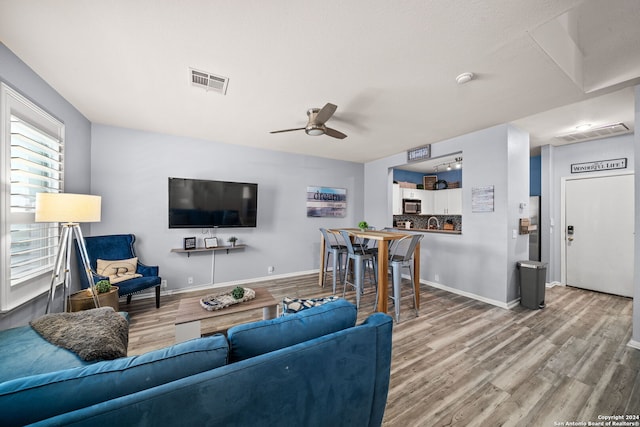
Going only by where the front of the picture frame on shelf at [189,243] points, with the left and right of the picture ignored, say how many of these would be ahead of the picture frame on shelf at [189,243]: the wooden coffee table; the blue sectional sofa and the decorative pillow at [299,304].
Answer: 3

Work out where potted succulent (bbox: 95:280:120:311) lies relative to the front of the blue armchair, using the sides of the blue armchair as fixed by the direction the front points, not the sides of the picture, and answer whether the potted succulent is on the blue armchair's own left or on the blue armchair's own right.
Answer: on the blue armchair's own right

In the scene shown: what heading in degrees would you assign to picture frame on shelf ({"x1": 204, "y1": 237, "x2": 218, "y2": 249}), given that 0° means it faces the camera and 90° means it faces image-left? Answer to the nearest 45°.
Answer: approximately 0°

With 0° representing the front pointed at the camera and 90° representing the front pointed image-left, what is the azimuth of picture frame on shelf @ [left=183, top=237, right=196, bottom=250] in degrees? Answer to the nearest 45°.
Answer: approximately 0°

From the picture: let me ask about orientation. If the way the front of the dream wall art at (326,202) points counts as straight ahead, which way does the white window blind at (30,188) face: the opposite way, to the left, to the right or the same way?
to the left

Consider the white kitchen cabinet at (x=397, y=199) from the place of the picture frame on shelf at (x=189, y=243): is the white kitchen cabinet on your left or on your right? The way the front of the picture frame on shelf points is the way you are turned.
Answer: on your left

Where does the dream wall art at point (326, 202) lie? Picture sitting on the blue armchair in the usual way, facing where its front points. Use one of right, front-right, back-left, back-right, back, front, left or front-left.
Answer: front-left

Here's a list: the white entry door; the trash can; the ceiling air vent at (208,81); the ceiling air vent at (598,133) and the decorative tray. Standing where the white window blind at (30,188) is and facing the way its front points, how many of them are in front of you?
5
